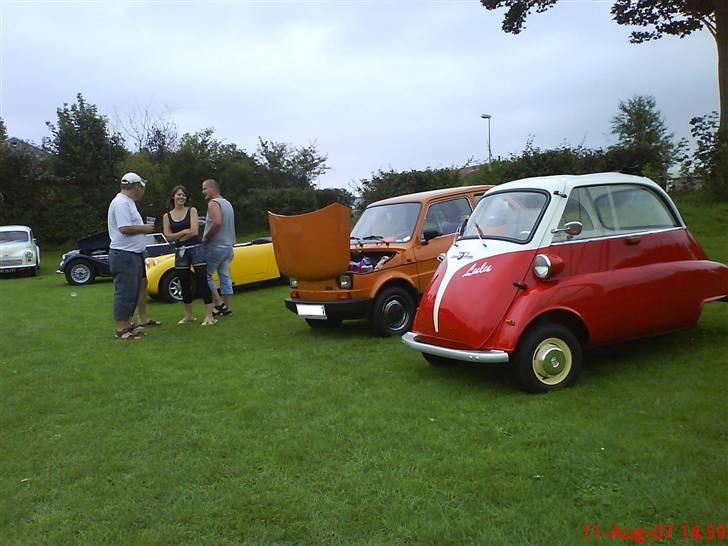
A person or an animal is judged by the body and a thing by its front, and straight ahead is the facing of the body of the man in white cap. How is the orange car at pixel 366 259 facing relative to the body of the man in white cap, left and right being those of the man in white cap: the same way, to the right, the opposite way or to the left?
the opposite way

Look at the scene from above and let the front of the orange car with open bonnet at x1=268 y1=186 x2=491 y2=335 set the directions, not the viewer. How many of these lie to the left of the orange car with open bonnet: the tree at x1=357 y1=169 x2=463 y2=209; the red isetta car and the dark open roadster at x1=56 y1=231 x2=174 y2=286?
1

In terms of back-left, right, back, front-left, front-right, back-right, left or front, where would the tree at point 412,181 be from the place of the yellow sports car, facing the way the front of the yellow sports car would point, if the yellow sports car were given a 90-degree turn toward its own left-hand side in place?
left

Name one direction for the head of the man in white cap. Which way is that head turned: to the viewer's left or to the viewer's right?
to the viewer's right

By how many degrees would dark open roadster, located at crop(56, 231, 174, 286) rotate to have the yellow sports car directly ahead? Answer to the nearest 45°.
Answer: approximately 135° to its left

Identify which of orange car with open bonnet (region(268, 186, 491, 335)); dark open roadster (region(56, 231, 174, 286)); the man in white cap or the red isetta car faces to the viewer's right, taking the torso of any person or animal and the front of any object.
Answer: the man in white cap

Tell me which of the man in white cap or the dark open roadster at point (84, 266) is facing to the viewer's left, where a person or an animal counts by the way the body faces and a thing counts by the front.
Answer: the dark open roadster

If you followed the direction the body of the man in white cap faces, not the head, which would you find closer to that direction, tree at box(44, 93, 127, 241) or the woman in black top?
the woman in black top

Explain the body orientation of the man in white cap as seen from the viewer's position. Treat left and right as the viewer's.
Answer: facing to the right of the viewer

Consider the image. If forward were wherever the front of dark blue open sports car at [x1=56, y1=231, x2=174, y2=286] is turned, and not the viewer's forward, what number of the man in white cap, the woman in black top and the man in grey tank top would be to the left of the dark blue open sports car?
3

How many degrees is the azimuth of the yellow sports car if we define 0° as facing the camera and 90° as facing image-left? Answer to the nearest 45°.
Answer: approximately 45°

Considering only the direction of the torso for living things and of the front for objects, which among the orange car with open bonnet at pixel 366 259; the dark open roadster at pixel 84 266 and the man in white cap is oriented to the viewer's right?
the man in white cap

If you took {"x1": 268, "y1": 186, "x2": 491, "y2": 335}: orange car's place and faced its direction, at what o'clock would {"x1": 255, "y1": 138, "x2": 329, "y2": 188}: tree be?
The tree is roughly at 4 o'clock from the orange car.

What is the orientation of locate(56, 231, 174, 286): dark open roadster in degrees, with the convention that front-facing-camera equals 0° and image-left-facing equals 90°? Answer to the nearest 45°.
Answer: approximately 90°
